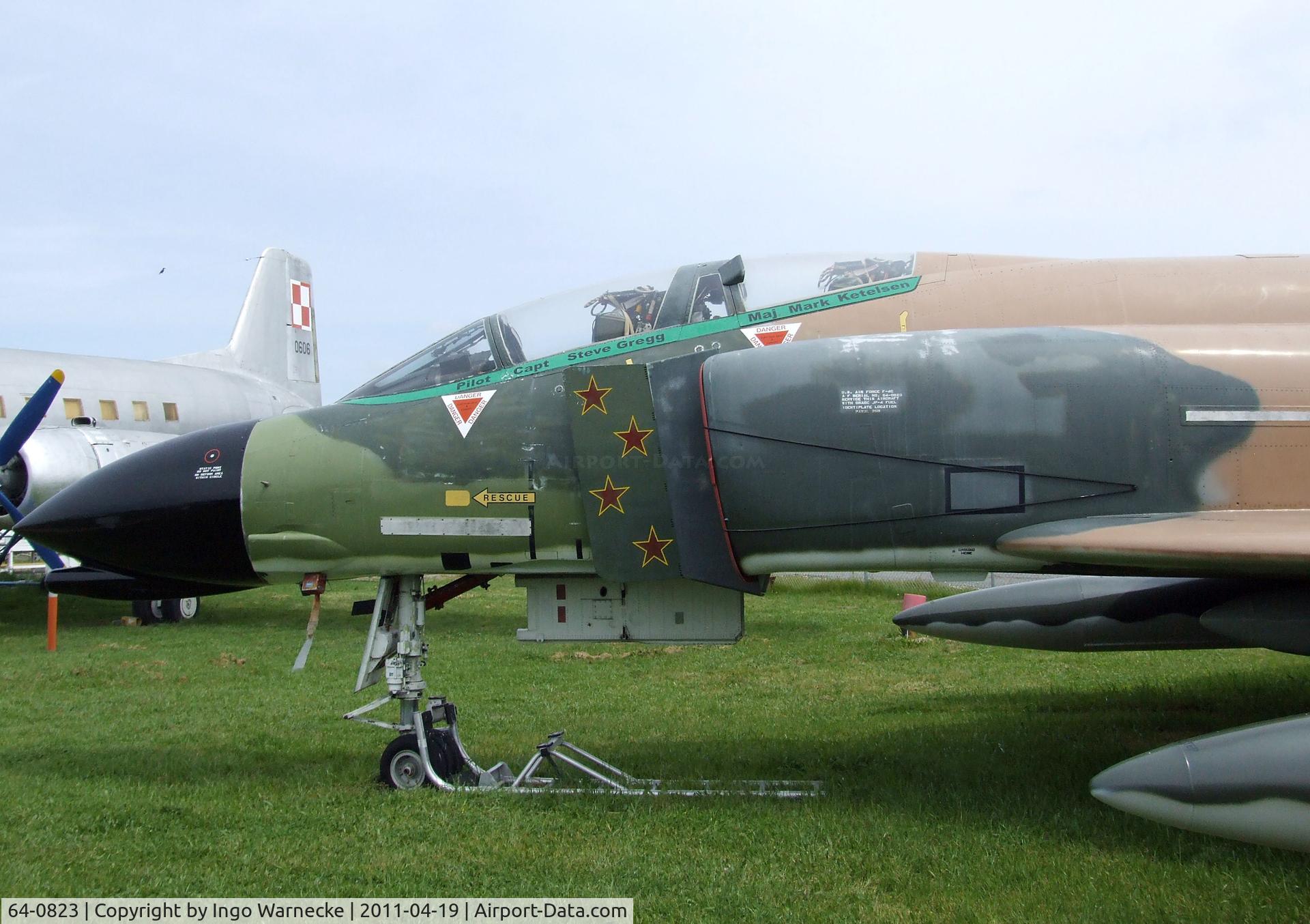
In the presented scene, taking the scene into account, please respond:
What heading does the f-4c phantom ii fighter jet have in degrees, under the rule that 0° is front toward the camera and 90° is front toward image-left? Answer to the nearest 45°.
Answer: approximately 90°
